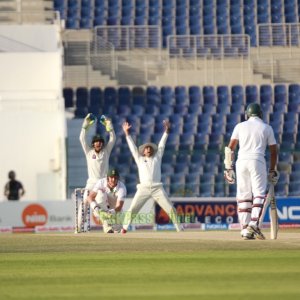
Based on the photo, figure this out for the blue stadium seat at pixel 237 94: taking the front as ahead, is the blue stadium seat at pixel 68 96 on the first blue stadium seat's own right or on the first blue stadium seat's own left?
on the first blue stadium seat's own right

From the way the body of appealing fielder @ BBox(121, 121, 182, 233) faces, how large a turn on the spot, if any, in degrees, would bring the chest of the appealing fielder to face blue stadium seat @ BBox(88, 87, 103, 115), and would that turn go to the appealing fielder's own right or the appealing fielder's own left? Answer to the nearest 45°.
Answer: approximately 180°

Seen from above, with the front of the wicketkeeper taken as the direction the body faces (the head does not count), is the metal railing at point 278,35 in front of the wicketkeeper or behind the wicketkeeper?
behind

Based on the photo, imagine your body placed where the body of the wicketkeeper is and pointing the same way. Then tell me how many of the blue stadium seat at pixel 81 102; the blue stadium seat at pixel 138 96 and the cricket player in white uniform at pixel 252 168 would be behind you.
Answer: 2

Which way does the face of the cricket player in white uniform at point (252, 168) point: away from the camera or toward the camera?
away from the camera

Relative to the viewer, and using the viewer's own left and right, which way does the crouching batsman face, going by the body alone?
facing the viewer

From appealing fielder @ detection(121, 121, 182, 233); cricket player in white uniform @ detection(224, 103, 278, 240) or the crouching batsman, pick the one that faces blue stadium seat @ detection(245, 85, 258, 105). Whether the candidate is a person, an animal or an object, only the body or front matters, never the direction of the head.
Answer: the cricket player in white uniform

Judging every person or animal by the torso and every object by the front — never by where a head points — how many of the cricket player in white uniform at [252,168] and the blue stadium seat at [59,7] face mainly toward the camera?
1

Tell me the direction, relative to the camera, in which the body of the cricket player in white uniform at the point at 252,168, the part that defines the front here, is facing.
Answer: away from the camera

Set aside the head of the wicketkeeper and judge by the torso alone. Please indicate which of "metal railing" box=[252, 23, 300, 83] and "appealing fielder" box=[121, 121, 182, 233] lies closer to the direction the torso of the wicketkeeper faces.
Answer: the appealing fielder

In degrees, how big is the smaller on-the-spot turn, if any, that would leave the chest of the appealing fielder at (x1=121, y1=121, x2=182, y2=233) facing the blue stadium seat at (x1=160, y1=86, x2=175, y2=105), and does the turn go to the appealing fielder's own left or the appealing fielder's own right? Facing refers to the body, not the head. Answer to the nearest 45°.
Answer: approximately 180°

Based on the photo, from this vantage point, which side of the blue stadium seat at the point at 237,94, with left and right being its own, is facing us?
front
